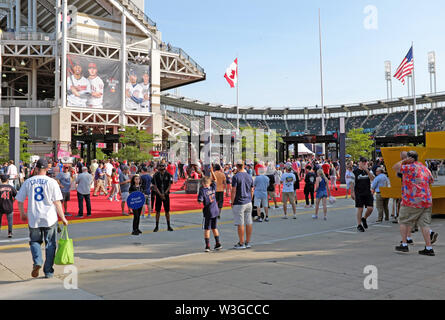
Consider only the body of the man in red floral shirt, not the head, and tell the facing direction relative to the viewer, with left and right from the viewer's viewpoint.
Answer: facing away from the viewer and to the left of the viewer

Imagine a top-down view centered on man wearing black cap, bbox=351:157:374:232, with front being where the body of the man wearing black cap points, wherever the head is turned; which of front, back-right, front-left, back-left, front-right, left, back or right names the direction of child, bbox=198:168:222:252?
front-right

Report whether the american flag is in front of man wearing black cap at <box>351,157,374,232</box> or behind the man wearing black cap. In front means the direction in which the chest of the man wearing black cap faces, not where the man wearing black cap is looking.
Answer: behind

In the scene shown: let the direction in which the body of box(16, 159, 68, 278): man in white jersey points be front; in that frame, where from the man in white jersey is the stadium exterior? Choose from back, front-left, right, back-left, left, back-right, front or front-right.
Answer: front

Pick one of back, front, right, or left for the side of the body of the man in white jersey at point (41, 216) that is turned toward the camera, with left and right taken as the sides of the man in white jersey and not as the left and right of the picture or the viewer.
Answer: back

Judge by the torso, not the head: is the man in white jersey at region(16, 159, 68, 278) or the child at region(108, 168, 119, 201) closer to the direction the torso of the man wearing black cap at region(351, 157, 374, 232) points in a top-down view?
the man in white jersey

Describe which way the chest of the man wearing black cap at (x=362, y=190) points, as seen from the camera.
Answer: toward the camera
